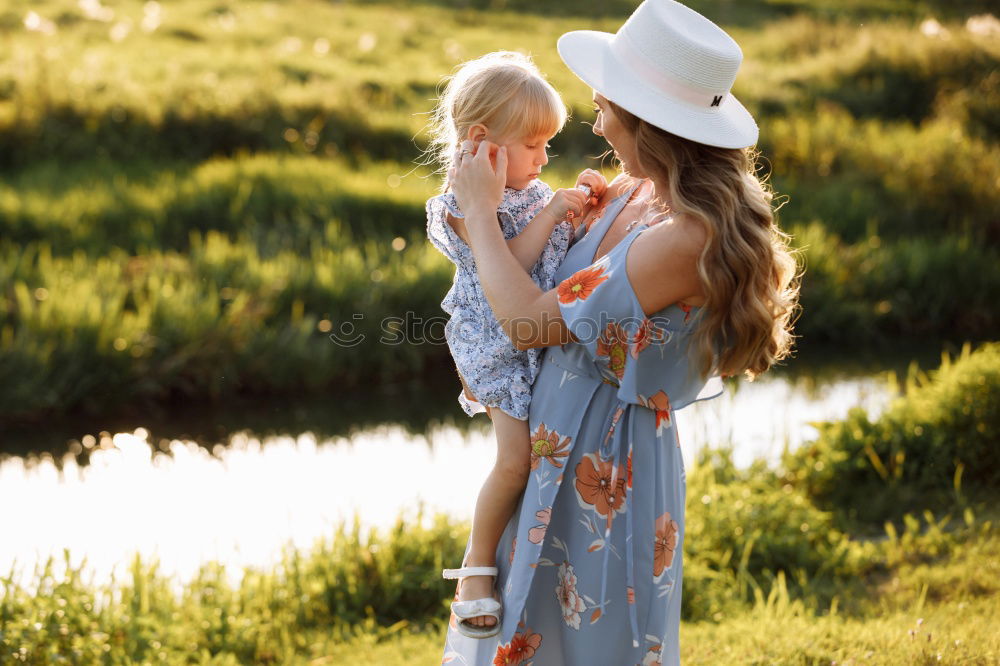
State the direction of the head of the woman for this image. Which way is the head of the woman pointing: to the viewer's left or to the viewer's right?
to the viewer's left

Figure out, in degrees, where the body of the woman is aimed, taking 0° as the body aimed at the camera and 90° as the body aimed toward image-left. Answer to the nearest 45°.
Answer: approximately 90°

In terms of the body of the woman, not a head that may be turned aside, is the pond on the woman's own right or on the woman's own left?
on the woman's own right
